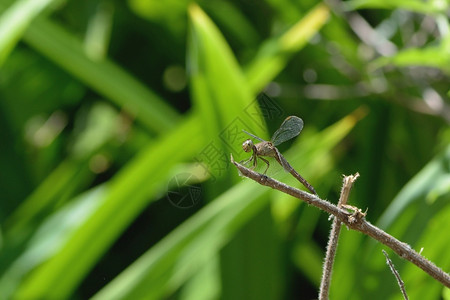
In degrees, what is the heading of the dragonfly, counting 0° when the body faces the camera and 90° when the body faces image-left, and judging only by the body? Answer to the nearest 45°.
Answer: approximately 90°

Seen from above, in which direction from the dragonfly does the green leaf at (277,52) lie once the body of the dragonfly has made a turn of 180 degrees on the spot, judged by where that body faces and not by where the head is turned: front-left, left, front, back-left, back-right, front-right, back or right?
left

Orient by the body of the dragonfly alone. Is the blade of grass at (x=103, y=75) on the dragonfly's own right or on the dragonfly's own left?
on the dragonfly's own right

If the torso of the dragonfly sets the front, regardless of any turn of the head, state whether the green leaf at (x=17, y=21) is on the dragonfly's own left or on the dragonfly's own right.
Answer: on the dragonfly's own right

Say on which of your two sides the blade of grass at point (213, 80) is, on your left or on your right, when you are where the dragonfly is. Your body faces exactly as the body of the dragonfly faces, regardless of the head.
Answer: on your right
